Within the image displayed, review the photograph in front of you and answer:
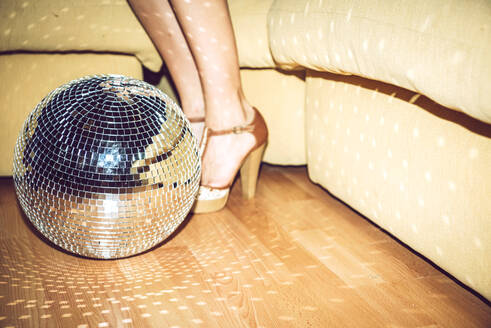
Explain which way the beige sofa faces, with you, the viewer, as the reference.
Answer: facing the viewer and to the left of the viewer
